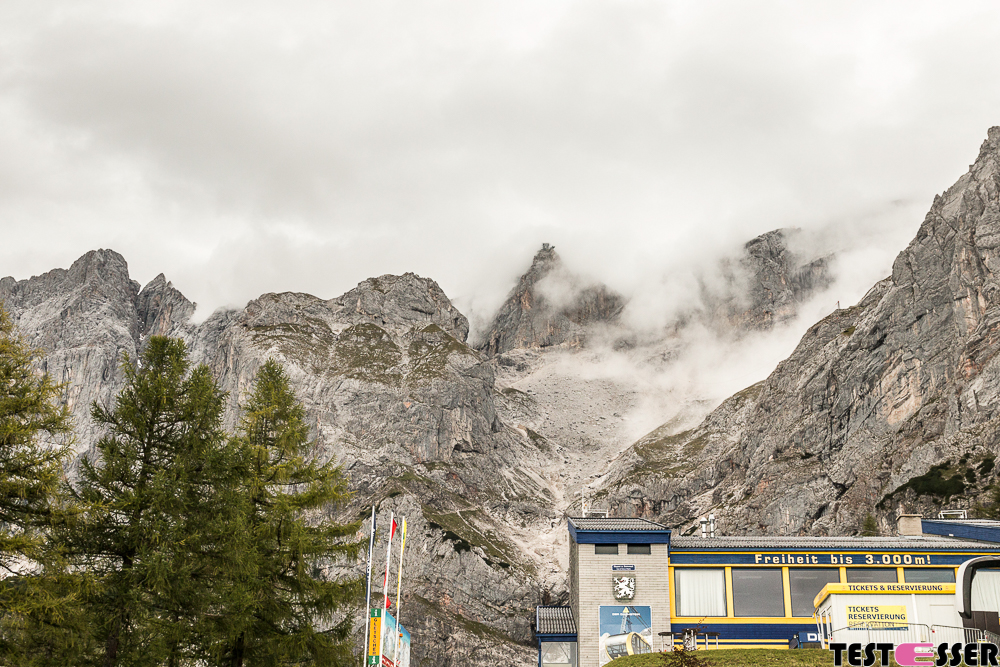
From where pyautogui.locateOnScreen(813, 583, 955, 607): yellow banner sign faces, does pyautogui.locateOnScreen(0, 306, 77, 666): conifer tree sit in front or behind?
in front

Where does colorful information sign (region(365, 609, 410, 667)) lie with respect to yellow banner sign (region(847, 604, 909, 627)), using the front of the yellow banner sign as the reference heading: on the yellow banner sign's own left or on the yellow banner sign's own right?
on the yellow banner sign's own right

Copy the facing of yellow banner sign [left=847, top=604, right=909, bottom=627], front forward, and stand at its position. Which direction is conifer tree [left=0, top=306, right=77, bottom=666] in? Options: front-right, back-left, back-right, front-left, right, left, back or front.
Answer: front-right

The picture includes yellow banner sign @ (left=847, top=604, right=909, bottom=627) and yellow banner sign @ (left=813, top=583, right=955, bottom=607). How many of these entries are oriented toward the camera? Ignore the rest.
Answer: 2

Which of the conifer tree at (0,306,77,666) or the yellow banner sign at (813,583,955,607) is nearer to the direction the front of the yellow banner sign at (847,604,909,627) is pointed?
the conifer tree

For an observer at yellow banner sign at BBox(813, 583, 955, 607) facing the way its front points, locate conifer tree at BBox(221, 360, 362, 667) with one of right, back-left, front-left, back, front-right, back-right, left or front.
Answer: front-right

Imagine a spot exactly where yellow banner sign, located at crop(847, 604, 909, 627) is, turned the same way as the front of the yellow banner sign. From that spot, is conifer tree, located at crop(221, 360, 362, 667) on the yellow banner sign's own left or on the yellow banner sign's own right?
on the yellow banner sign's own right

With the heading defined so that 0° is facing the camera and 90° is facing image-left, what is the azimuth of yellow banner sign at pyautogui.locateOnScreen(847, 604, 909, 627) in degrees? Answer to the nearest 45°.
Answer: approximately 0°
